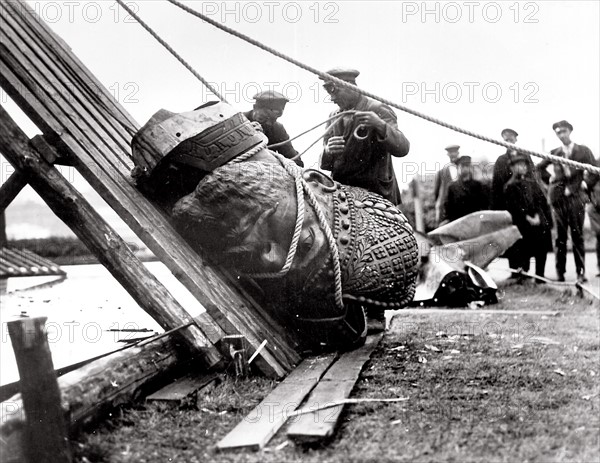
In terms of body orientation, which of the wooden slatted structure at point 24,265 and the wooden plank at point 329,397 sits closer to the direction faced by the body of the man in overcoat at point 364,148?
the wooden plank

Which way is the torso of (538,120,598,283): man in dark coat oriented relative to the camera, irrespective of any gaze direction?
toward the camera

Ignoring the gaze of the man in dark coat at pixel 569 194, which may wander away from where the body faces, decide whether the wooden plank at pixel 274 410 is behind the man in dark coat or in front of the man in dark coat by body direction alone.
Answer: in front

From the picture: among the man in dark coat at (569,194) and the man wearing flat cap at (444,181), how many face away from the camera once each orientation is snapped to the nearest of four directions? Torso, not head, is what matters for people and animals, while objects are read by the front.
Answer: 0

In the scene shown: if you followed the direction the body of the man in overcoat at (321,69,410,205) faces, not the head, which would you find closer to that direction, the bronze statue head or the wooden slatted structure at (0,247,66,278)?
the bronze statue head

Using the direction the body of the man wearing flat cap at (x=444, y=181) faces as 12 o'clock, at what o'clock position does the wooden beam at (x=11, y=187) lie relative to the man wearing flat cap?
The wooden beam is roughly at 2 o'clock from the man wearing flat cap.

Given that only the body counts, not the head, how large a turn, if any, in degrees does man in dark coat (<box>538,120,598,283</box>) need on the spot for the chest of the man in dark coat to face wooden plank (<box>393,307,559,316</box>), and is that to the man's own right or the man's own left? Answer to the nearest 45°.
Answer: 0° — they already face it

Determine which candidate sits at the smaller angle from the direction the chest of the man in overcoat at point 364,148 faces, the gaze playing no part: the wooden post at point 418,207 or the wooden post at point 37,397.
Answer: the wooden post at point 37,397

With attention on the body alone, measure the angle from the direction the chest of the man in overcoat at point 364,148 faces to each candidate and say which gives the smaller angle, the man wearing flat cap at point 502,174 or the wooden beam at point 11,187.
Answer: the wooden beam

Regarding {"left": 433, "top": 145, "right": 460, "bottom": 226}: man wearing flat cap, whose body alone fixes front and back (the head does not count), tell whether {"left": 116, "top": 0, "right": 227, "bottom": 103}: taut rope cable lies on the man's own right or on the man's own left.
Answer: on the man's own right

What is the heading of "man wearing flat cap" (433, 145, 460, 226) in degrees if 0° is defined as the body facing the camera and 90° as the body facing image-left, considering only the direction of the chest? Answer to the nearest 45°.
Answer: approximately 315°

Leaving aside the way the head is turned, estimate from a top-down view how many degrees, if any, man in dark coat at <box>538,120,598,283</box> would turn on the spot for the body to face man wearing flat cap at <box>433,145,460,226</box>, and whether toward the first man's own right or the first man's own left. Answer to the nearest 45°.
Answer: approximately 135° to the first man's own right

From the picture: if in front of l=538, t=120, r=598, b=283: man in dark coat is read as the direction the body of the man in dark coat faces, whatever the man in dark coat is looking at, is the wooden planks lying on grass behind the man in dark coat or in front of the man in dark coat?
in front
